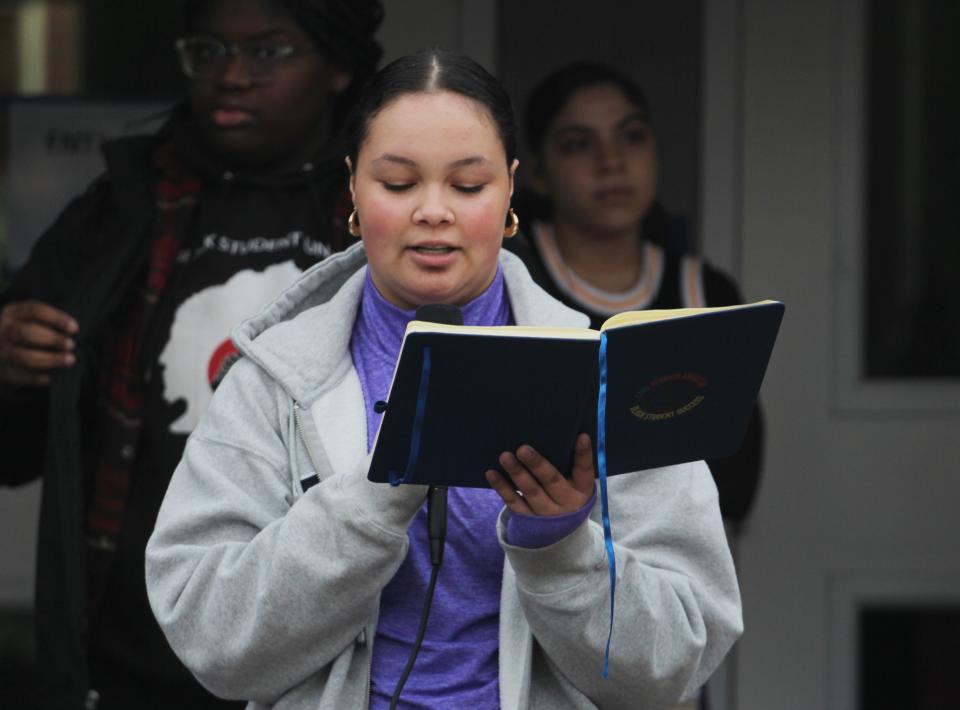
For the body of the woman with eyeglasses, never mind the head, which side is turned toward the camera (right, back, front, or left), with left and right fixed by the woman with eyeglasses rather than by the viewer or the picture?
front

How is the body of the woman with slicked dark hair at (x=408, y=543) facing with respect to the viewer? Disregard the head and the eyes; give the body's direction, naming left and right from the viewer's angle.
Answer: facing the viewer

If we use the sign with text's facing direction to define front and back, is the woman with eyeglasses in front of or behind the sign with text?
in front

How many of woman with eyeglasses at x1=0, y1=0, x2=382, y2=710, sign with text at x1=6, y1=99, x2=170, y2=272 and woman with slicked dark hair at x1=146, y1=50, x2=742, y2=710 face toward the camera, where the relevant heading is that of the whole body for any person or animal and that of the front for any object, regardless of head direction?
3

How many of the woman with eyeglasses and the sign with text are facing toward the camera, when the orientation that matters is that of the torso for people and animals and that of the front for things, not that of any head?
2

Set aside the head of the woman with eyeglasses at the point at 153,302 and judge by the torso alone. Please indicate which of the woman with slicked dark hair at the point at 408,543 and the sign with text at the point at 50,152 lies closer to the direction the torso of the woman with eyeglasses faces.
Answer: the woman with slicked dark hair

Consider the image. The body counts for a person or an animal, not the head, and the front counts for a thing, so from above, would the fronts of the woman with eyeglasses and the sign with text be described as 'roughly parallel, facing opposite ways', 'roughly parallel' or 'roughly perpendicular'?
roughly parallel

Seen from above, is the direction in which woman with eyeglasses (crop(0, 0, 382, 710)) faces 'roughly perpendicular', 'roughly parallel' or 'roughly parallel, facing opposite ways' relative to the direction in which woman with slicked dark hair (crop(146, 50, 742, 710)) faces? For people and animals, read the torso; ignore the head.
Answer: roughly parallel

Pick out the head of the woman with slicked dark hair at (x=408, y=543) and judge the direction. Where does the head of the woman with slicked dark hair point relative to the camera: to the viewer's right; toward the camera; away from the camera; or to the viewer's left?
toward the camera

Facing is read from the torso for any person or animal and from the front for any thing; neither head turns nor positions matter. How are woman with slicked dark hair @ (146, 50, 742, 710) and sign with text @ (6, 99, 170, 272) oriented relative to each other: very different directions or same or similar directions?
same or similar directions

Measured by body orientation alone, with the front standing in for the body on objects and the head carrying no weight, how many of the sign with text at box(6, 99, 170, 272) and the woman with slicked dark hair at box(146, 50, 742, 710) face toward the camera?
2

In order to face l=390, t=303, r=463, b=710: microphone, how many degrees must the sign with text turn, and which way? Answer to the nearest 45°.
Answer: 0° — it already faces it

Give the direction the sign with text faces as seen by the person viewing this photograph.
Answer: facing the viewer

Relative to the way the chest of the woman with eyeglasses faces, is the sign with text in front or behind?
behind
